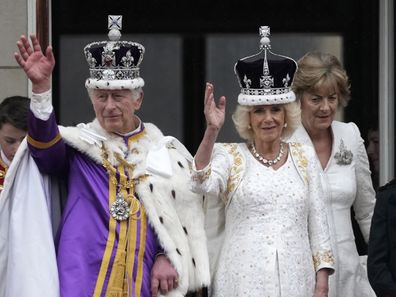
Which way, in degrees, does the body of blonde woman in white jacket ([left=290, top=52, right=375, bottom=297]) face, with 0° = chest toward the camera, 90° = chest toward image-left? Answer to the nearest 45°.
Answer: approximately 0°
